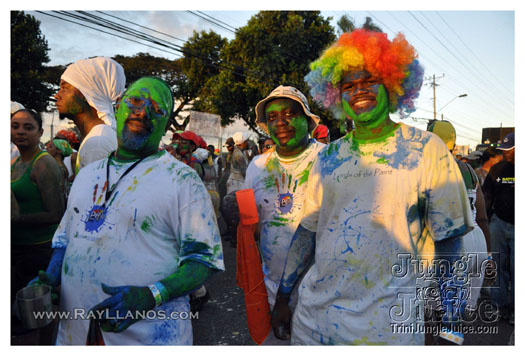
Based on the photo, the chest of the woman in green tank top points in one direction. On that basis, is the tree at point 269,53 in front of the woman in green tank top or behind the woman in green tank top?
behind

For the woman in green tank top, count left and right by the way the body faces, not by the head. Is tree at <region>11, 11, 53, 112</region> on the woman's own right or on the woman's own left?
on the woman's own right

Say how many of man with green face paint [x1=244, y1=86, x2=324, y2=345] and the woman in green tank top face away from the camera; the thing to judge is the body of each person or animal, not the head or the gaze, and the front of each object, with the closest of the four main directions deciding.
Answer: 0

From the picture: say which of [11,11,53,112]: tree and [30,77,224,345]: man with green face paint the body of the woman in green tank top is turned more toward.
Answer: the man with green face paint

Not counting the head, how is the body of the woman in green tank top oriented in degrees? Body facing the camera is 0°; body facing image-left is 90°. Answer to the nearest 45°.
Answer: approximately 45°

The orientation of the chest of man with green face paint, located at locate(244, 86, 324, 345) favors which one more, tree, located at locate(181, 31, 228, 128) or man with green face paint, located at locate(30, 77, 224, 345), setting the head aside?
the man with green face paint

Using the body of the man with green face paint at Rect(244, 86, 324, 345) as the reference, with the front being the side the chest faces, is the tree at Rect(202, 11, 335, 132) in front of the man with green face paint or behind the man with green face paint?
behind

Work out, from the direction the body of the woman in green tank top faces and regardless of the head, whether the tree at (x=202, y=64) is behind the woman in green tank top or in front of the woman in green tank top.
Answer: behind

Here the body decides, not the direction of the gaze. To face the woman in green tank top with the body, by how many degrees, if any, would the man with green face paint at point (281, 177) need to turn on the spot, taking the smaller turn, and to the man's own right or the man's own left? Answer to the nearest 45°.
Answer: approximately 90° to the man's own right

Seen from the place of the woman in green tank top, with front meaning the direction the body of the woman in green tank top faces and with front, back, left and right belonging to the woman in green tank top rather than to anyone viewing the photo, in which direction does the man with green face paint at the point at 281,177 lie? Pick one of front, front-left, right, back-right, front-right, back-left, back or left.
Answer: left

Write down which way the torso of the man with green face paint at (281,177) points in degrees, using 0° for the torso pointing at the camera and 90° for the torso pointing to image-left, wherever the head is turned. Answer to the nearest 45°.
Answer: approximately 0°

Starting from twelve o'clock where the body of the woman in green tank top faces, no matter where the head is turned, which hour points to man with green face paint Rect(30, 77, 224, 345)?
The man with green face paint is roughly at 10 o'clock from the woman in green tank top.

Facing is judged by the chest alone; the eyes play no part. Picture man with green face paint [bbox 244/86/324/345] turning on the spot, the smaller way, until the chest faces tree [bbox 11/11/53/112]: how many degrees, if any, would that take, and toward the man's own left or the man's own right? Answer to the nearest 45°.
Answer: approximately 135° to the man's own right

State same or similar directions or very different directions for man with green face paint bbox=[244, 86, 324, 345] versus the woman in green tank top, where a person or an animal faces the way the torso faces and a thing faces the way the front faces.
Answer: same or similar directions
